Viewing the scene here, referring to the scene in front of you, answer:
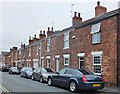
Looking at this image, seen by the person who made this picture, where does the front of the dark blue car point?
facing away from the viewer and to the left of the viewer
